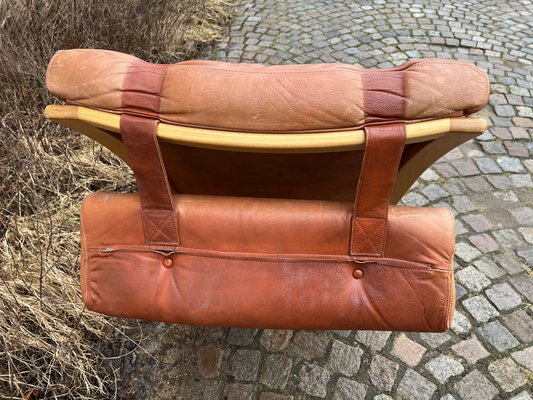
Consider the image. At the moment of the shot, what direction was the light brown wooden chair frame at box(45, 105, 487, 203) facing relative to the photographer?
facing away from the viewer

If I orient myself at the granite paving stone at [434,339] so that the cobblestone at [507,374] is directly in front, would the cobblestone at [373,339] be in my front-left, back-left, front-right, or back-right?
back-right

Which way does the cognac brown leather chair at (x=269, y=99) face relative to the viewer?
away from the camera
